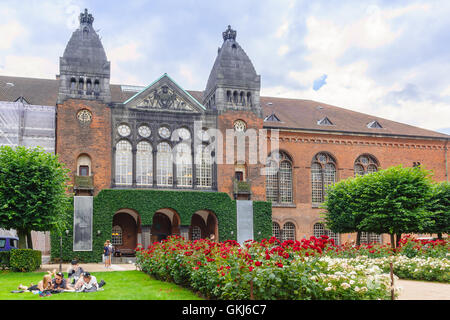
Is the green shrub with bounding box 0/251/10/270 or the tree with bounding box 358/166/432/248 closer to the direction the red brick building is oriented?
the green shrub

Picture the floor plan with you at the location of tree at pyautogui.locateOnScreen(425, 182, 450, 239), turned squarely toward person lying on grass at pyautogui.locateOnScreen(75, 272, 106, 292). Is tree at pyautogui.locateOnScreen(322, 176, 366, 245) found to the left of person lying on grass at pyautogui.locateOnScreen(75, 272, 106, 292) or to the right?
right

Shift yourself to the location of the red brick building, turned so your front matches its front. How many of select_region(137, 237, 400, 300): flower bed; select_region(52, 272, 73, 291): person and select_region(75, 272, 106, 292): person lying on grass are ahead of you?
3

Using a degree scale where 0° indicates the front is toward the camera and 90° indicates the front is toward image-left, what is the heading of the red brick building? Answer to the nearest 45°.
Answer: approximately 0°

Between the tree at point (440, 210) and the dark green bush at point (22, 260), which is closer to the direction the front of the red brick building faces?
the dark green bush

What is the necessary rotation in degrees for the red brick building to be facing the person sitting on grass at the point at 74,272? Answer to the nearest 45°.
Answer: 0° — it already faces them

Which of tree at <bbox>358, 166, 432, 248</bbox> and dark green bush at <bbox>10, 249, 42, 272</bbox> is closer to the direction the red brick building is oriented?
the dark green bush

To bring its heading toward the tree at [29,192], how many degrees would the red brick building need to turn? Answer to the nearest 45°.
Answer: approximately 45° to its right

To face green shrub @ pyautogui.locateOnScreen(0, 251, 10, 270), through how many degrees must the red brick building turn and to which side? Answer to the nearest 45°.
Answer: approximately 45° to its right

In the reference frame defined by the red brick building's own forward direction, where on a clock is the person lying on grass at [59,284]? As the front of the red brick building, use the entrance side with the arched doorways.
The person lying on grass is roughly at 12 o'clock from the red brick building.

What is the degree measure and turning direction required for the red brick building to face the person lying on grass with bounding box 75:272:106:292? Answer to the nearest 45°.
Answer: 0° — it already faces them
